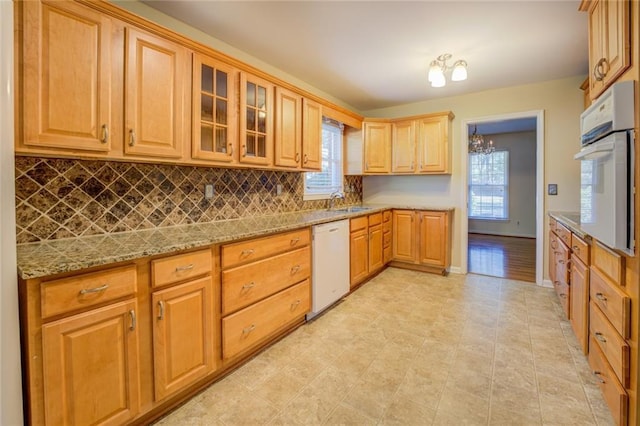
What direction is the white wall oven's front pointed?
to the viewer's left

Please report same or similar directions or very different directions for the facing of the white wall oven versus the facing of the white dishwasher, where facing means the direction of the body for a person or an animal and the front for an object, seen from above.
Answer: very different directions

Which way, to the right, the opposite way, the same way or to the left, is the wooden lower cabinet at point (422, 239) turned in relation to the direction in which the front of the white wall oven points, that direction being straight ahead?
to the left

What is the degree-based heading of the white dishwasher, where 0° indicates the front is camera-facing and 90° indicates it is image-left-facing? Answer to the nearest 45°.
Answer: approximately 315°

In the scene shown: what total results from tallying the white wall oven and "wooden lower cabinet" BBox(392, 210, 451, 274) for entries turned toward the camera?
1

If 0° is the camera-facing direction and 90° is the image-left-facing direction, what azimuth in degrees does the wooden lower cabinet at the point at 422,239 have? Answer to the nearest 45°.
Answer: approximately 0°

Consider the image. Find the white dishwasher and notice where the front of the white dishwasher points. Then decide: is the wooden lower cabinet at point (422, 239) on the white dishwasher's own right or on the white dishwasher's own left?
on the white dishwasher's own left

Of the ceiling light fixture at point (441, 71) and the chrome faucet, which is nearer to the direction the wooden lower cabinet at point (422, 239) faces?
the ceiling light fixture

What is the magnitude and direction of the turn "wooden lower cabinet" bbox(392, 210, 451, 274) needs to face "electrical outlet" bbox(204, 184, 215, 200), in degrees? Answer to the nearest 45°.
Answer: approximately 45° to its right
